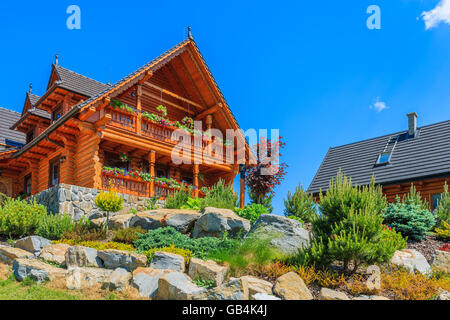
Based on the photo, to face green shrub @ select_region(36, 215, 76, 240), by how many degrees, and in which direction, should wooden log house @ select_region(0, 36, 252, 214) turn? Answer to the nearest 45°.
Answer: approximately 45° to its right

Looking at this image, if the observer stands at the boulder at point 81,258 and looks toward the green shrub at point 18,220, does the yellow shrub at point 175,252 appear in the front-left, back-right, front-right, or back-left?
back-right

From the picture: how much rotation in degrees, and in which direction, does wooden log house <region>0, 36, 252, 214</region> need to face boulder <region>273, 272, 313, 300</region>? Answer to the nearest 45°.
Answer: approximately 45° to its right

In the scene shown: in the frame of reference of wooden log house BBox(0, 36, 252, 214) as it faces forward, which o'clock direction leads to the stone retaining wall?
The stone retaining wall is roughly at 2 o'clock from the wooden log house.

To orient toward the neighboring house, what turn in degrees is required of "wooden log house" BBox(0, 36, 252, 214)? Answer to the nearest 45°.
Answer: approximately 45° to its left

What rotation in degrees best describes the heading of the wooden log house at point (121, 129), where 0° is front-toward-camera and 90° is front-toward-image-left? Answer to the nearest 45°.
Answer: approximately 315°

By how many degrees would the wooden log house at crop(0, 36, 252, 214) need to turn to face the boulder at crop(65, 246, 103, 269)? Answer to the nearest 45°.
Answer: approximately 45° to its right

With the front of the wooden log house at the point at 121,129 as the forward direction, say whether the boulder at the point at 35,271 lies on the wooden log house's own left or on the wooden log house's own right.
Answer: on the wooden log house's own right
